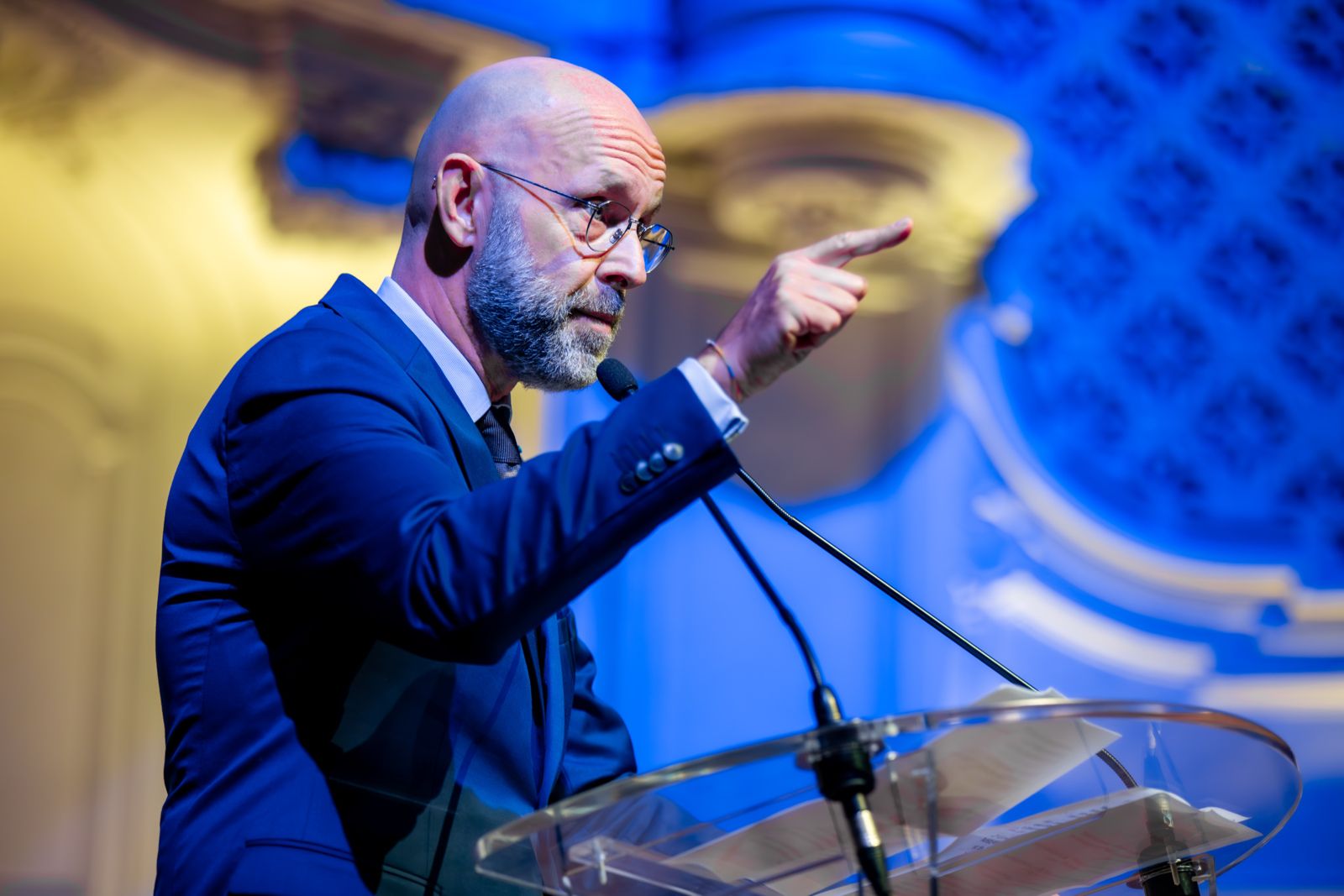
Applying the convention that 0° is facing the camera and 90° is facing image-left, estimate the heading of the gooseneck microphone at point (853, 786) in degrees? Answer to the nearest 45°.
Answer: approximately 90°
